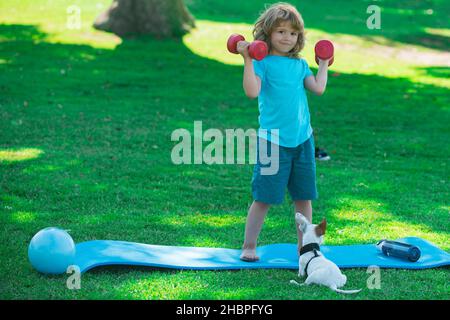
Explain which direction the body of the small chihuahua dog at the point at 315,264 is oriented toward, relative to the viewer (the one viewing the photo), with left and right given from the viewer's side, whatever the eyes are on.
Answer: facing away from the viewer and to the left of the viewer

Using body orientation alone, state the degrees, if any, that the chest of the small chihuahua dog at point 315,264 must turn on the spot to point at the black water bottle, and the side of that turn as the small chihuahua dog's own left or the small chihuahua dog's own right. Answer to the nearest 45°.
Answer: approximately 90° to the small chihuahua dog's own right

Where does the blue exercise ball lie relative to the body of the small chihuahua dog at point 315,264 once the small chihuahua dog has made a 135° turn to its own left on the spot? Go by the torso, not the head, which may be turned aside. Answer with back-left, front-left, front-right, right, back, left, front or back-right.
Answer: right

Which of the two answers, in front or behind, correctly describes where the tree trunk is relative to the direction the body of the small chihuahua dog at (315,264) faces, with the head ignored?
in front
